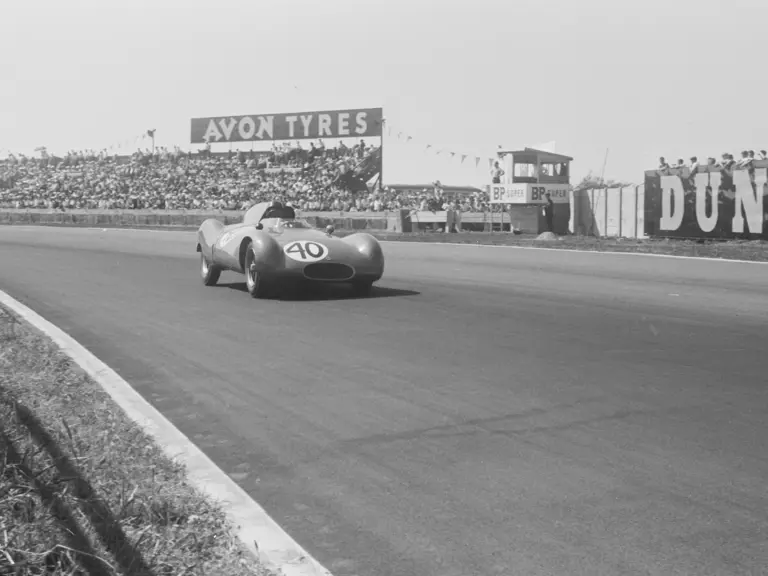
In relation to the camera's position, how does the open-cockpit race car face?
facing the viewer and to the right of the viewer

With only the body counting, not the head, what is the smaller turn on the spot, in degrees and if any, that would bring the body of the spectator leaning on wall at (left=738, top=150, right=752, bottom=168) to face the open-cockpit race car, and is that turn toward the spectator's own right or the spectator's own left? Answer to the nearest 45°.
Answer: approximately 45° to the spectator's own right

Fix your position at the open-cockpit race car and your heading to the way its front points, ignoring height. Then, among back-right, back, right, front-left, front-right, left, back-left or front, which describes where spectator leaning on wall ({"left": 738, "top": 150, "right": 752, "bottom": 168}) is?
left

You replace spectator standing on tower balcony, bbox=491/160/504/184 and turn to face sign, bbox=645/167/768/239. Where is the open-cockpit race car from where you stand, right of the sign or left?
right

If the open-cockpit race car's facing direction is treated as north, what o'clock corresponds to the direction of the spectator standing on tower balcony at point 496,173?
The spectator standing on tower balcony is roughly at 8 o'clock from the open-cockpit race car.

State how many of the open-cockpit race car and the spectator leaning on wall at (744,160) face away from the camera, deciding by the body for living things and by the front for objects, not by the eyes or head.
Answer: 0

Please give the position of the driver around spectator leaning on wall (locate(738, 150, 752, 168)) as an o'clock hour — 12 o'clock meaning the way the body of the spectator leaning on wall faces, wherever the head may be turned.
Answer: The driver is roughly at 1 o'clock from the spectator leaning on wall.

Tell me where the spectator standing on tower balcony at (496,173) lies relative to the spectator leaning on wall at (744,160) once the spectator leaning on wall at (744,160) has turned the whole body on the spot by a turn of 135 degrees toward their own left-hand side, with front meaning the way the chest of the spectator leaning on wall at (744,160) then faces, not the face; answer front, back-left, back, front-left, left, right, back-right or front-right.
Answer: left

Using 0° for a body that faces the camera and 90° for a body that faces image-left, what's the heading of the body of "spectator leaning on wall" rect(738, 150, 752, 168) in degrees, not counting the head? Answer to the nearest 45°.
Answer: approximately 0°
